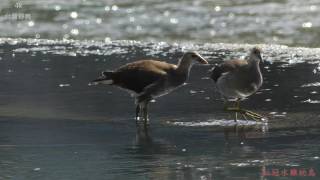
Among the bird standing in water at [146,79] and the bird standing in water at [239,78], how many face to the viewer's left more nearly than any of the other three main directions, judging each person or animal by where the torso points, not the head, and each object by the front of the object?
0

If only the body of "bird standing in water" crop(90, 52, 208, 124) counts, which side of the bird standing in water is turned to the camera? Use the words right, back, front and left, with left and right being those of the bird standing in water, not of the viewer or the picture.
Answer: right

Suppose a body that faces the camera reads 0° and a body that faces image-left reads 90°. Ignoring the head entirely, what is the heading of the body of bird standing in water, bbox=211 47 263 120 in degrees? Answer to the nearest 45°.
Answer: approximately 315°

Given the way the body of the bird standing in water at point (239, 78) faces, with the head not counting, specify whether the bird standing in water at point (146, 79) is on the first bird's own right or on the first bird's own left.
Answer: on the first bird's own right

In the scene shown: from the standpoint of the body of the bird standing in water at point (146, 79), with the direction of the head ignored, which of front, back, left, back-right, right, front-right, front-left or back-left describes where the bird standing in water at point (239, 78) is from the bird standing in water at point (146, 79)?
front
